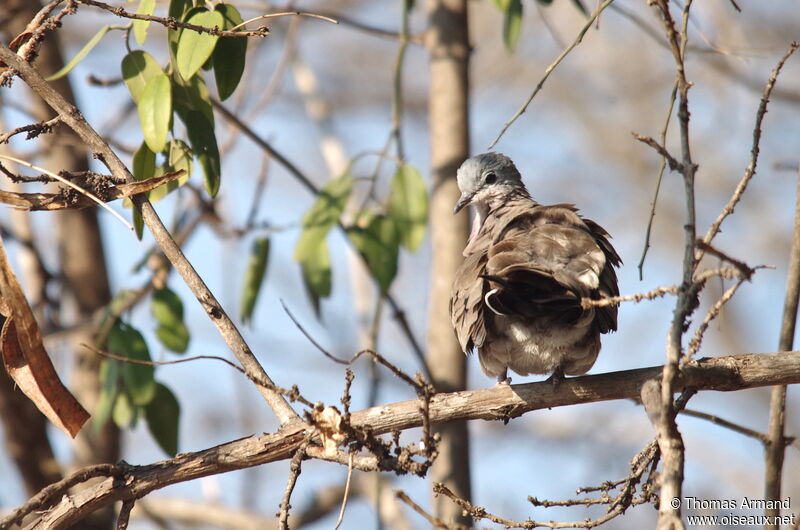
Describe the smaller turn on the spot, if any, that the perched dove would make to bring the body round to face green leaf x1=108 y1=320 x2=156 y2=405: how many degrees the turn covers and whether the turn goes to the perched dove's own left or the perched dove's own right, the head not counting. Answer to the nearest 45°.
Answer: approximately 45° to the perched dove's own left

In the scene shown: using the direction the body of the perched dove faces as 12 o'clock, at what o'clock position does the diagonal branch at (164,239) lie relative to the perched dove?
The diagonal branch is roughly at 9 o'clock from the perched dove.

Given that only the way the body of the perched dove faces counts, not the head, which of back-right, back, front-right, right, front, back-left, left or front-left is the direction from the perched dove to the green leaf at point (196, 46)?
left

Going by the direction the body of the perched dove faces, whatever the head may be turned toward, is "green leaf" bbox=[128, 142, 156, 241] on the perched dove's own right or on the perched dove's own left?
on the perched dove's own left

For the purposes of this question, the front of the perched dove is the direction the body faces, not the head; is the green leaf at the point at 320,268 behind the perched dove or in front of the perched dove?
in front

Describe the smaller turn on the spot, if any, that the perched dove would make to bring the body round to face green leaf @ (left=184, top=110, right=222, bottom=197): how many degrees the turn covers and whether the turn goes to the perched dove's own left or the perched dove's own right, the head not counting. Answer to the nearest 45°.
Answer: approximately 90° to the perched dove's own left

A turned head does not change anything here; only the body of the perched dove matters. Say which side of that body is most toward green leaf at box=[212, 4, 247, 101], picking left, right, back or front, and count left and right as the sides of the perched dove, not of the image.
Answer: left

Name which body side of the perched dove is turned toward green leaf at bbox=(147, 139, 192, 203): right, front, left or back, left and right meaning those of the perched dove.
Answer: left

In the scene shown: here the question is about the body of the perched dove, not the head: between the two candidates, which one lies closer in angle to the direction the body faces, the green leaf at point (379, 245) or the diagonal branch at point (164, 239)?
the green leaf

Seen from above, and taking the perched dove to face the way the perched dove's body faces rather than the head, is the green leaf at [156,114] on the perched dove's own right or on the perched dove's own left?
on the perched dove's own left

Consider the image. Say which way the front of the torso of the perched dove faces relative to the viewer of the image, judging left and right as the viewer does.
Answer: facing away from the viewer and to the left of the viewer

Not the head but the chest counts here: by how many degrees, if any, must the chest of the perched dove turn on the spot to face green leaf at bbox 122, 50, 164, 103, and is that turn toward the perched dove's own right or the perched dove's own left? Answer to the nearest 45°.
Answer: approximately 90° to the perched dove's own left
